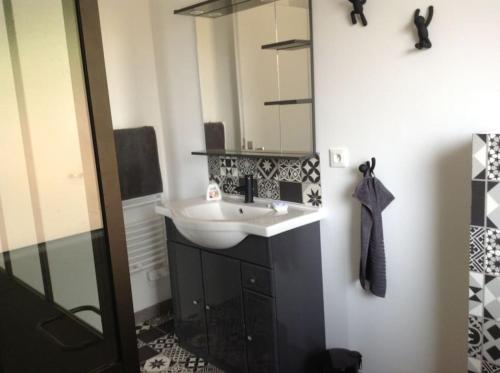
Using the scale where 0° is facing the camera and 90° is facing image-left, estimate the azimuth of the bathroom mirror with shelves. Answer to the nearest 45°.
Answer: approximately 45°

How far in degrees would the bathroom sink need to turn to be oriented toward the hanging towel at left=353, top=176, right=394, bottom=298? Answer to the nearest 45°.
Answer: approximately 135° to its left

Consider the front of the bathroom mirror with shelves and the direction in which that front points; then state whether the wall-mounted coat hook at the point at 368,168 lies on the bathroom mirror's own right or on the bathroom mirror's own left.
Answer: on the bathroom mirror's own left

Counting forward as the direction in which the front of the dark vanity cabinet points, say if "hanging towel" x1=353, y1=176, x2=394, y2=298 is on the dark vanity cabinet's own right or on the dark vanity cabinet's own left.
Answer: on the dark vanity cabinet's own left
